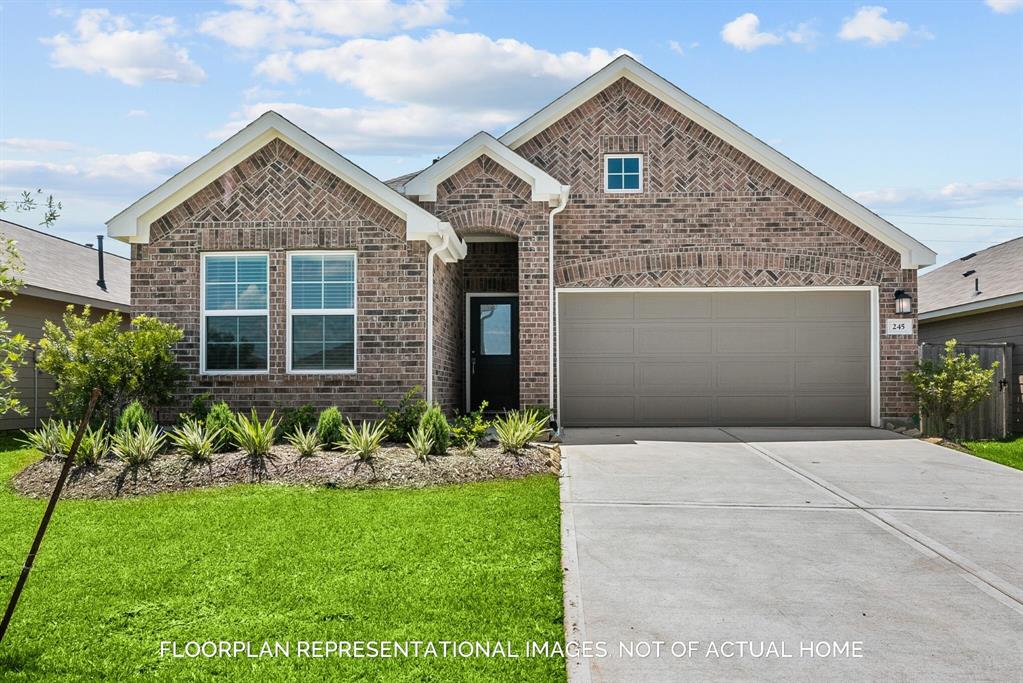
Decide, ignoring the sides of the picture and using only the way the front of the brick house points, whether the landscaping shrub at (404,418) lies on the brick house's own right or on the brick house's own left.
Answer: on the brick house's own right

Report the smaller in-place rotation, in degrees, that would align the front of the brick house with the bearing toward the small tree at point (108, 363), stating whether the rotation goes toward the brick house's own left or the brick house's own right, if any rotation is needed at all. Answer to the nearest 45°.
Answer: approximately 45° to the brick house's own right

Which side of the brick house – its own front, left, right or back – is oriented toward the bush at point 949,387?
left

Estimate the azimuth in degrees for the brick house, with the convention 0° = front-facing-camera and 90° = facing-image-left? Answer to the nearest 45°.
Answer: approximately 0°

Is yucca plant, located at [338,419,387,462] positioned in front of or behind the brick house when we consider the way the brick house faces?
in front

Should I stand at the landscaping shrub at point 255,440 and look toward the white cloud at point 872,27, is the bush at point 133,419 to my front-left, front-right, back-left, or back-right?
back-left

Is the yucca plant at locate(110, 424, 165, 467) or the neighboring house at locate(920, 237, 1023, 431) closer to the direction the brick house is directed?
the yucca plant

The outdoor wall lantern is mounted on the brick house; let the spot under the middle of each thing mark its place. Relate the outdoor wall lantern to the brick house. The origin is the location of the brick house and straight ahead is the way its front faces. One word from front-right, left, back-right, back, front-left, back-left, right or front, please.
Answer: left

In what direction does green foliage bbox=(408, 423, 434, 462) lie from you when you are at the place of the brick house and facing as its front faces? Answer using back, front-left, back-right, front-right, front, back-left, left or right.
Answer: front-right

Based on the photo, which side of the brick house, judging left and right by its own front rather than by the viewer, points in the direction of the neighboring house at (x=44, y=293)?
right

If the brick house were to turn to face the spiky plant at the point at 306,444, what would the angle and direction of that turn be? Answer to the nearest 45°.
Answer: approximately 45° to its right

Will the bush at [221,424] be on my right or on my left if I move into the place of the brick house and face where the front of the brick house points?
on my right

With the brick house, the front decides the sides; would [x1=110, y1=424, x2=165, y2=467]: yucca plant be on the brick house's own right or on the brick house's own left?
on the brick house's own right

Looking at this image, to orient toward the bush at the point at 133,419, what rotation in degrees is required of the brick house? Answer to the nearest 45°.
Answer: approximately 45° to its right
